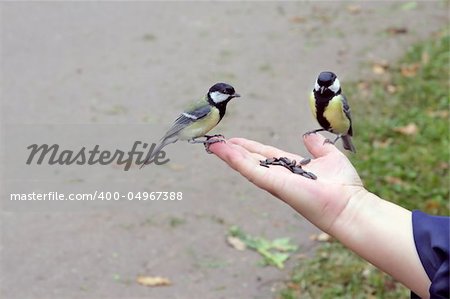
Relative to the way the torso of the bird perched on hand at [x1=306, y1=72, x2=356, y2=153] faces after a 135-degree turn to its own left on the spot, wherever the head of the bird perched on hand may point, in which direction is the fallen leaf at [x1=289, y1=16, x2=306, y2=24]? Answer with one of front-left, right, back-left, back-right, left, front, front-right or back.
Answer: left

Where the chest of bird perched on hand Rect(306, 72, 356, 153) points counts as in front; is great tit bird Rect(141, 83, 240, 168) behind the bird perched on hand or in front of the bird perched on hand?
in front

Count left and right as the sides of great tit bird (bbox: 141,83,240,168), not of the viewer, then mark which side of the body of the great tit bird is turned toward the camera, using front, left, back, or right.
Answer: right

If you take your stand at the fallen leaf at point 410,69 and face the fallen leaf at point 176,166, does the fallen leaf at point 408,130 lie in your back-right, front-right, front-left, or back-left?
front-left

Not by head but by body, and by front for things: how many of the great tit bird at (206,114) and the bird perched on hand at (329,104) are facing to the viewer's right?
1

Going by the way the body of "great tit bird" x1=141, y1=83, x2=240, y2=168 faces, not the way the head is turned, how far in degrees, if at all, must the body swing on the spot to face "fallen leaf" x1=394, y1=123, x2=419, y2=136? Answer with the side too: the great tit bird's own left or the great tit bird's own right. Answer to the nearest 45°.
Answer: approximately 45° to the great tit bird's own left

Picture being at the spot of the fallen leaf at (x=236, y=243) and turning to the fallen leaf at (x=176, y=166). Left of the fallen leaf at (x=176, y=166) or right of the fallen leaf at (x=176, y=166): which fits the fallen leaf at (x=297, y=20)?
right

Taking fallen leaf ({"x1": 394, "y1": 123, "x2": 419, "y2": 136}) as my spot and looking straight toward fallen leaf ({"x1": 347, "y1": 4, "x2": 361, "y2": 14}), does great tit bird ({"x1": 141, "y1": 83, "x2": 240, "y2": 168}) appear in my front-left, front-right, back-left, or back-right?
back-left

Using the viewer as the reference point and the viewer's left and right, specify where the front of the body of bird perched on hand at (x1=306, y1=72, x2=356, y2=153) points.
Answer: facing the viewer and to the left of the viewer

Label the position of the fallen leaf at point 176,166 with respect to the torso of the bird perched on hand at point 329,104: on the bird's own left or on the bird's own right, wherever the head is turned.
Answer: on the bird's own right

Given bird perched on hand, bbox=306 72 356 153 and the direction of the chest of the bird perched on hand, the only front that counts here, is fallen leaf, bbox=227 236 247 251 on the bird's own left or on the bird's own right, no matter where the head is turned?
on the bird's own right
